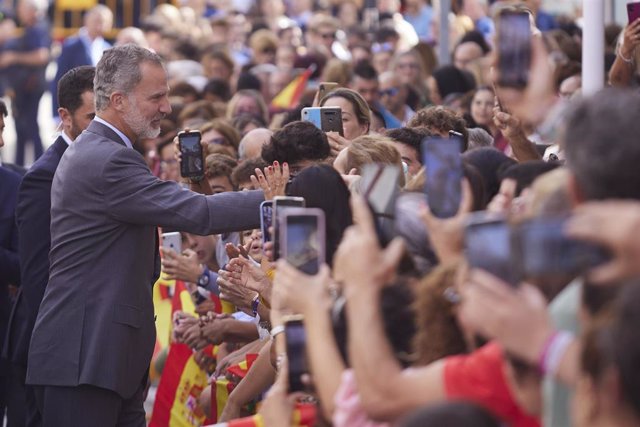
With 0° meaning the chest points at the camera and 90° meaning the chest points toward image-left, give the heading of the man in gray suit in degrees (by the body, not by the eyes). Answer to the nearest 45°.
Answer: approximately 270°

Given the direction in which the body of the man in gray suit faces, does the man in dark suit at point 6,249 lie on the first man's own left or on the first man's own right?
on the first man's own left

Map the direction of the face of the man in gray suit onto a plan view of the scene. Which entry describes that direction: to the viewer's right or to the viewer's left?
to the viewer's right

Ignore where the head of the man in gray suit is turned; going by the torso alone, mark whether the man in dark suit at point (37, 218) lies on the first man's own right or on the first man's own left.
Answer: on the first man's own left
